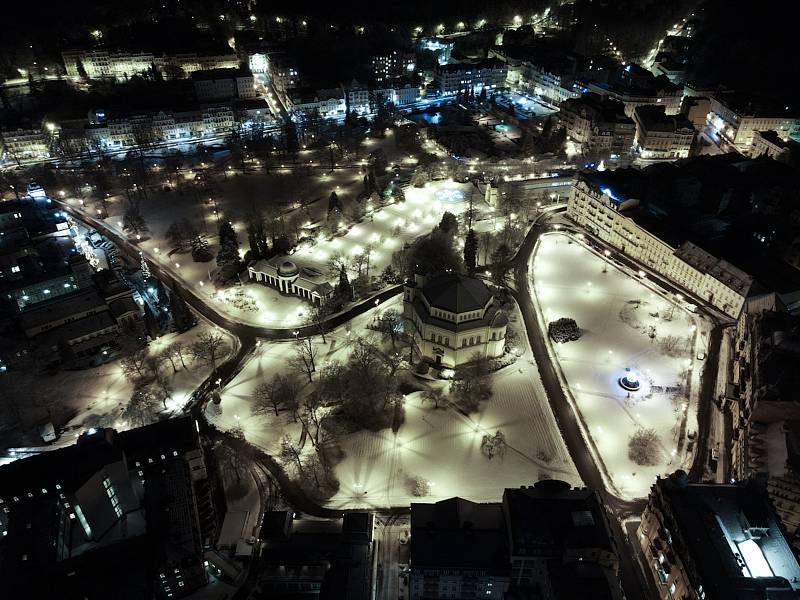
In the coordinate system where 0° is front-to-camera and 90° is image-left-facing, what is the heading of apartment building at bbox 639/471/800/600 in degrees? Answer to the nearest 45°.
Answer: approximately 90°

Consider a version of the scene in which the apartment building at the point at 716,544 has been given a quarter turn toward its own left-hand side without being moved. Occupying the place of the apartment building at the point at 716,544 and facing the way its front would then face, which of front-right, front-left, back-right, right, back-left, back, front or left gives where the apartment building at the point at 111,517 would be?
front-right

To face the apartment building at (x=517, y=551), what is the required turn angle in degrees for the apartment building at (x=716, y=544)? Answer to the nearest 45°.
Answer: approximately 45° to its left
